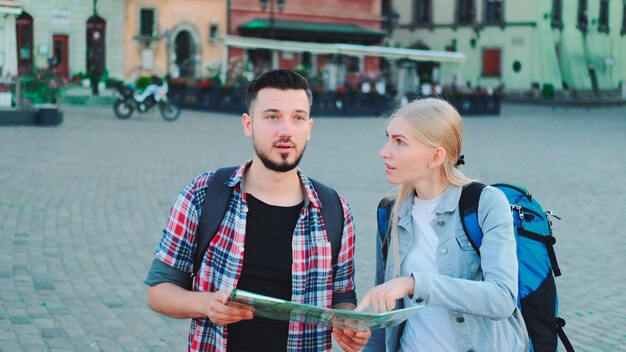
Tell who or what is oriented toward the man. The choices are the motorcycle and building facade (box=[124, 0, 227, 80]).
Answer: the building facade

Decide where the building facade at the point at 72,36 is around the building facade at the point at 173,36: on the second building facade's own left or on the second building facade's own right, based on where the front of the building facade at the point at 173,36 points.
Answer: on the second building facade's own right

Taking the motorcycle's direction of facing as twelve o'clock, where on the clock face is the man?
The man is roughly at 3 o'clock from the motorcycle.

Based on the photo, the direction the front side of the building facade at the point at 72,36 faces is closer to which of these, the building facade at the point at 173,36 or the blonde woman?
the blonde woman

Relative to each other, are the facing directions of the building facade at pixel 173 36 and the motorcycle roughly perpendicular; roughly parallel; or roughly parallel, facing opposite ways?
roughly perpendicular

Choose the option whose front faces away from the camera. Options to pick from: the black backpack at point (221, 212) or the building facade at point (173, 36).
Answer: the black backpack

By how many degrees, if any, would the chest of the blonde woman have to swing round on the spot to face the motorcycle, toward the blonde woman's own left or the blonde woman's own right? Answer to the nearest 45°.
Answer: approximately 135° to the blonde woman's own right

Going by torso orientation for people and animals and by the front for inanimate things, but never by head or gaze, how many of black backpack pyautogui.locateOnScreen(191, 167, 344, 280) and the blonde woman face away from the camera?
1

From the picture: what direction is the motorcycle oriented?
to the viewer's right

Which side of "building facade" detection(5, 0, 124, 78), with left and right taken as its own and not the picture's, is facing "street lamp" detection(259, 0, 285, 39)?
left

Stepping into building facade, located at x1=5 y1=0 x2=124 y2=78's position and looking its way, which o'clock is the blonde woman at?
The blonde woman is roughly at 12 o'clock from the building facade.

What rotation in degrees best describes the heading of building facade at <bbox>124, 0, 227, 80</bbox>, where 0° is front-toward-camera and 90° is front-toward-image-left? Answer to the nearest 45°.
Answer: approximately 0°
